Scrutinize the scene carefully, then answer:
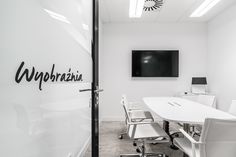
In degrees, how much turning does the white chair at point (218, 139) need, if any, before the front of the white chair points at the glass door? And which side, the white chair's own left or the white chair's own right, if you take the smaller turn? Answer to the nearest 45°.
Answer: approximately 90° to the white chair's own left

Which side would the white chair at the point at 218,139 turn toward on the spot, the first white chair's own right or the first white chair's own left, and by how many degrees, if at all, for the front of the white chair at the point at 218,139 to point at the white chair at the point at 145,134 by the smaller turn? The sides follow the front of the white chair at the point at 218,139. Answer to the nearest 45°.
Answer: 0° — it already faces it

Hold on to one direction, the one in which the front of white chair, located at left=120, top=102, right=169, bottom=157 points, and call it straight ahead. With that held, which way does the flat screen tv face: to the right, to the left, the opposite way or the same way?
to the right

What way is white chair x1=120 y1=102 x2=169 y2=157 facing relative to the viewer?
to the viewer's right

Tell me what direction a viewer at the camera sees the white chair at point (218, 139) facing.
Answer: facing away from the viewer and to the left of the viewer

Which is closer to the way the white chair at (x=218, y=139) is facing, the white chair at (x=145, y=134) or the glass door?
the white chair

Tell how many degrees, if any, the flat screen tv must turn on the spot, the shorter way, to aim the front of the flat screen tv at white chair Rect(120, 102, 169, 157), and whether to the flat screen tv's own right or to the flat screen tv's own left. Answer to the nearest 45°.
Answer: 0° — it already faces it
